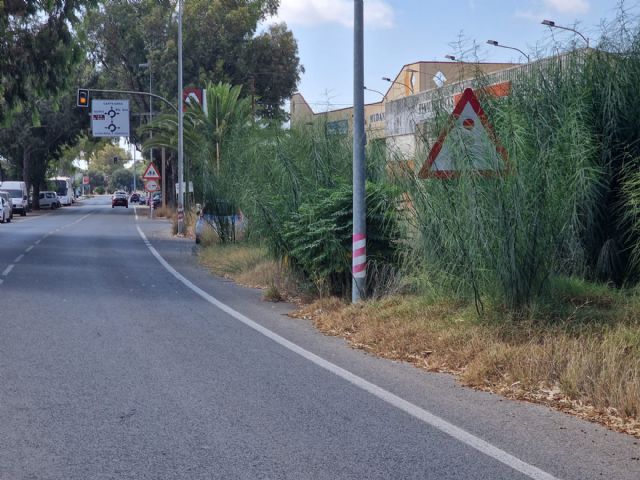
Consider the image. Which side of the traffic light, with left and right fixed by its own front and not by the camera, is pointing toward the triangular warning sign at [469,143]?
front

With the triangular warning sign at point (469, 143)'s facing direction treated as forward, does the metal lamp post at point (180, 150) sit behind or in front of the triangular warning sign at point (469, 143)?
behind

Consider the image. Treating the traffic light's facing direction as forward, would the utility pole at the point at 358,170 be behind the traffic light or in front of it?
in front

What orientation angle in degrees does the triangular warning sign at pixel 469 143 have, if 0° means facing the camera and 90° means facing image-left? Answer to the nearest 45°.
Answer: approximately 0°

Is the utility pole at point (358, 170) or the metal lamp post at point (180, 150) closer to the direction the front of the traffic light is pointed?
the utility pole

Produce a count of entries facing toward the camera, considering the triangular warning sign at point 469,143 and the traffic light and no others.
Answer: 2

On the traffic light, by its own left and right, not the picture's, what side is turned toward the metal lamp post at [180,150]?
left

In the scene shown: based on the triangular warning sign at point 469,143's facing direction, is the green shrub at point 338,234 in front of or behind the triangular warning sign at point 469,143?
behind
